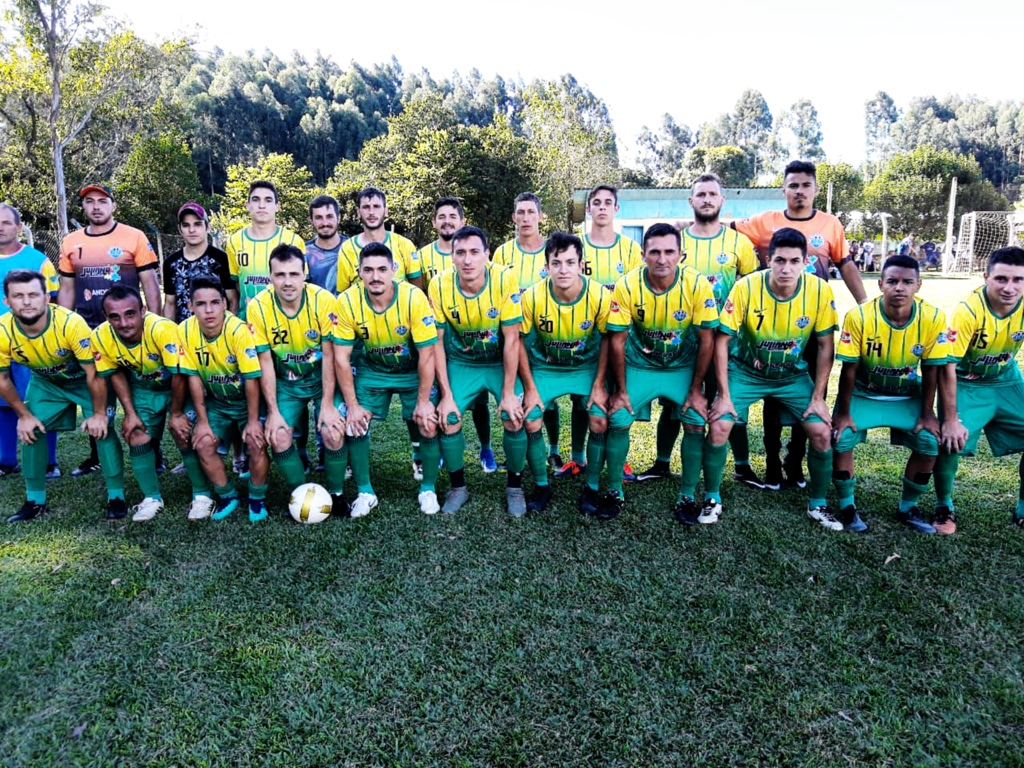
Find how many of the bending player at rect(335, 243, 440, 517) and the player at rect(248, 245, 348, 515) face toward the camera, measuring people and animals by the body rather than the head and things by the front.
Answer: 2

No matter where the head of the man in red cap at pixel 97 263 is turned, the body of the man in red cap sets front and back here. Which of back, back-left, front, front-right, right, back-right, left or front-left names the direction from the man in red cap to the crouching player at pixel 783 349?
front-left

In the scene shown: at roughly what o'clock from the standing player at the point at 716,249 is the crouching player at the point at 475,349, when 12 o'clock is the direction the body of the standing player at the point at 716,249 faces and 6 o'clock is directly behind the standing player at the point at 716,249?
the crouching player at the point at 475,349 is roughly at 2 o'clock from the standing player at the point at 716,249.

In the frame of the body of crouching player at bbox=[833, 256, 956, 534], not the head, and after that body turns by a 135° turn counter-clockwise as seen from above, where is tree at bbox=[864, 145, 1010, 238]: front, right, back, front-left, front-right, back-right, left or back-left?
front-left

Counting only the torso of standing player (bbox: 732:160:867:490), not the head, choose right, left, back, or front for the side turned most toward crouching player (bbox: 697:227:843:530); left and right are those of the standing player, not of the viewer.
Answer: front

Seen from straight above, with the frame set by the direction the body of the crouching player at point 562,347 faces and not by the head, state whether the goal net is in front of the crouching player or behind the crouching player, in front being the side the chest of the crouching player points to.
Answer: behind

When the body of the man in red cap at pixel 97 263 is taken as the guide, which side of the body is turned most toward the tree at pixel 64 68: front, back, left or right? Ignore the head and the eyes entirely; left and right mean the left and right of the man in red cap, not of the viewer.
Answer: back

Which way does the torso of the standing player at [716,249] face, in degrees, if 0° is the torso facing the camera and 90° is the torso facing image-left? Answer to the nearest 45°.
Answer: approximately 0°

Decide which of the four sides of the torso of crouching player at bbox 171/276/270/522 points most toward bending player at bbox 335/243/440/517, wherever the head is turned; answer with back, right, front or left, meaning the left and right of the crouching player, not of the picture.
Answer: left

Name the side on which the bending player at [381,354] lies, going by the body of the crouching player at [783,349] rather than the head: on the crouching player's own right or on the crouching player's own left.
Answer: on the crouching player's own right
